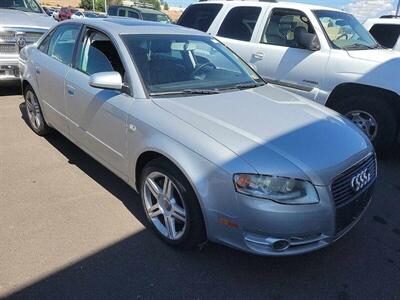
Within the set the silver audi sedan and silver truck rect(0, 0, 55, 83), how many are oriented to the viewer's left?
0

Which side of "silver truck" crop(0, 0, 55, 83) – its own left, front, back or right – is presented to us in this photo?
front

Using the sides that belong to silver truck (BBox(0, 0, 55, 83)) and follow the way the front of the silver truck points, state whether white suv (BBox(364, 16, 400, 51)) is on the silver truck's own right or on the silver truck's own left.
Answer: on the silver truck's own left

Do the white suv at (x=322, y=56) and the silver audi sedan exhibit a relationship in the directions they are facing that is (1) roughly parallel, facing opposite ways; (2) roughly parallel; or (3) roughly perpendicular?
roughly parallel

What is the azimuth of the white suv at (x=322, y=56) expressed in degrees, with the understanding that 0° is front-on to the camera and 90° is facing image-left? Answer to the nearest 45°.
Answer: approximately 315°

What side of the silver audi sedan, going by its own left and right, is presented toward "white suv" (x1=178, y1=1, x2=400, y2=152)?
left

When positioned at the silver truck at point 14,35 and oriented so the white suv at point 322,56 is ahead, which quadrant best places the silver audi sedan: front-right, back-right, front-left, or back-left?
front-right

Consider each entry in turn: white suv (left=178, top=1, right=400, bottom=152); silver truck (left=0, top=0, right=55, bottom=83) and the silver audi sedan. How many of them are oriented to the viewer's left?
0

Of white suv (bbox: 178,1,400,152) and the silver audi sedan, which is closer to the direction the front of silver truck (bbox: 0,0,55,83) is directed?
the silver audi sedan

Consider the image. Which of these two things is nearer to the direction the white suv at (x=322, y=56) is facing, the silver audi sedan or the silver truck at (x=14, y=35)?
the silver audi sedan

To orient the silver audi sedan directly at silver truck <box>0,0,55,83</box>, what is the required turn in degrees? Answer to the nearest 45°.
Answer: approximately 180°

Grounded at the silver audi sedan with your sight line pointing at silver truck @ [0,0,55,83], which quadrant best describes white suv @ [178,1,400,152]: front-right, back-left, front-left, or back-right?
front-right

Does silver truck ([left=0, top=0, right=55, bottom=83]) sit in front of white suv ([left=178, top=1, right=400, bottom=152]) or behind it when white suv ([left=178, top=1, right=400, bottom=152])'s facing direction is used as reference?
behind

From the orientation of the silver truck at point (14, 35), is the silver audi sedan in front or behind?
in front
